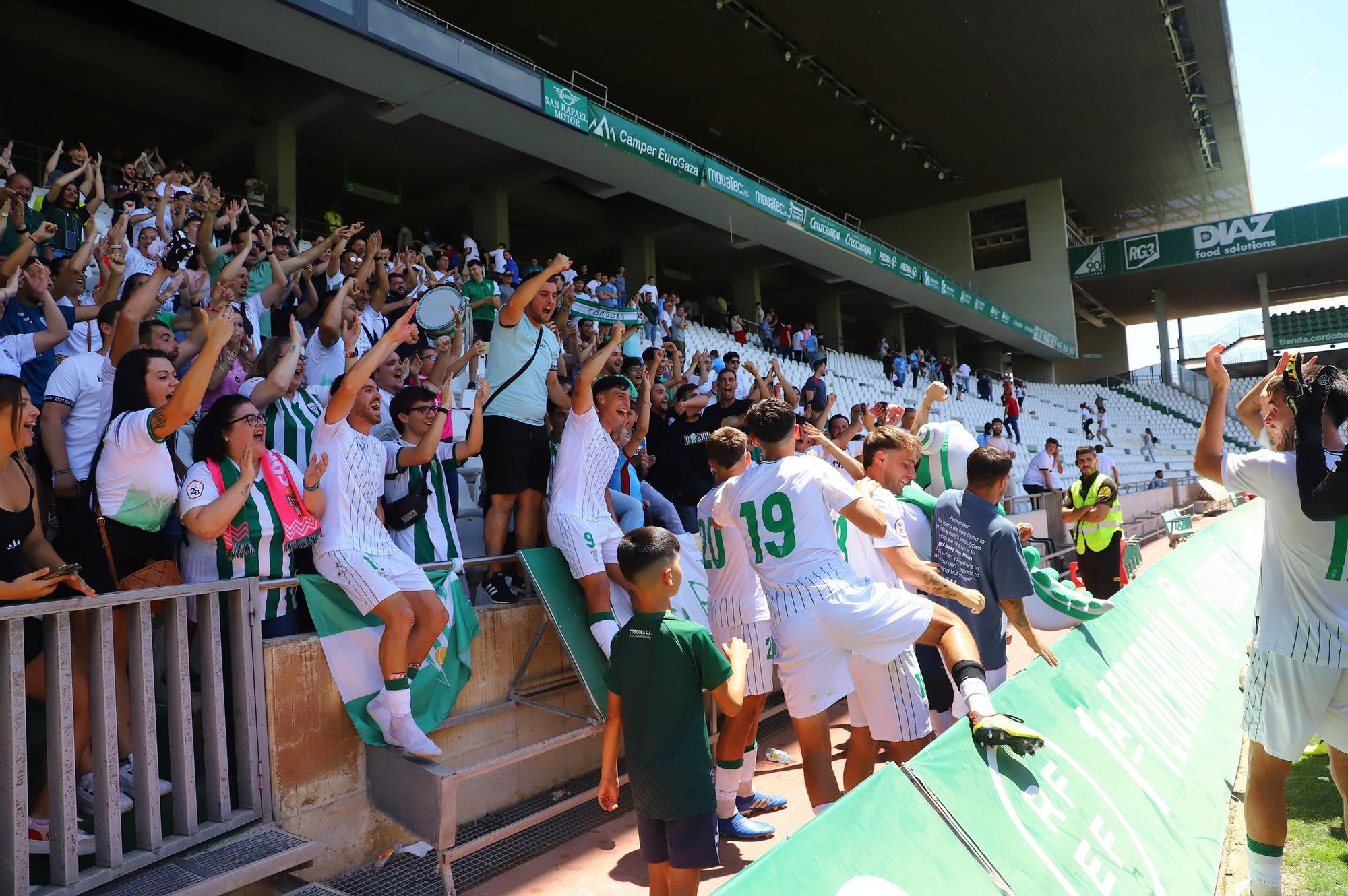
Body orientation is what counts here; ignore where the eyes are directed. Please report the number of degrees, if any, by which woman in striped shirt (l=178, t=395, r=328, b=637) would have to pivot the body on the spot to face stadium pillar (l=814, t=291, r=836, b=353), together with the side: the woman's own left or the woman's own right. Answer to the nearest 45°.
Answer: approximately 90° to the woman's own left

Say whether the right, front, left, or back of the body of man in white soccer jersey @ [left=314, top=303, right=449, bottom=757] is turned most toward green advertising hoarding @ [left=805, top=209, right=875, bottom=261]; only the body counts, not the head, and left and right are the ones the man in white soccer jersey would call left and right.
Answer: left

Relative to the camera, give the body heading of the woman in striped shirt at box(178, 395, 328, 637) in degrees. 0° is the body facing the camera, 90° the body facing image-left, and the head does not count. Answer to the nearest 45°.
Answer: approximately 315°

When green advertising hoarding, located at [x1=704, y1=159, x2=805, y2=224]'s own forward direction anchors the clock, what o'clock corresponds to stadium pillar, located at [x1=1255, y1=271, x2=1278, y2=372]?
The stadium pillar is roughly at 9 o'clock from the green advertising hoarding.

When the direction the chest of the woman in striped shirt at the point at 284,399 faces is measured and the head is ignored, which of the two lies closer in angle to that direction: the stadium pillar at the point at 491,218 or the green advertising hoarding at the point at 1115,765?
the green advertising hoarding

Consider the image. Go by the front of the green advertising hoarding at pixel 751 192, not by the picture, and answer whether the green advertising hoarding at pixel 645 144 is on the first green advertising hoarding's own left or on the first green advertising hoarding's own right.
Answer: on the first green advertising hoarding's own right

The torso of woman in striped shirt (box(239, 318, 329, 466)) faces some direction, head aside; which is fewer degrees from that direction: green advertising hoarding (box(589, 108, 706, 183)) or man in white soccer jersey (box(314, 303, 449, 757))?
the man in white soccer jersey

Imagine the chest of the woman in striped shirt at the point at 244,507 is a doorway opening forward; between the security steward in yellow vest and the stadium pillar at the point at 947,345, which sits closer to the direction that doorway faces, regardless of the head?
the security steward in yellow vest

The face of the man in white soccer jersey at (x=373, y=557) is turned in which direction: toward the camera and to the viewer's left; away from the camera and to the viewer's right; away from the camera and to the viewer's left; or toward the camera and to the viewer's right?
toward the camera and to the viewer's right

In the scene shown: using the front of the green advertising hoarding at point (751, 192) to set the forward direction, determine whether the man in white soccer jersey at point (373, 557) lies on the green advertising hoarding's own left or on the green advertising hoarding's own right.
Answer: on the green advertising hoarding's own right

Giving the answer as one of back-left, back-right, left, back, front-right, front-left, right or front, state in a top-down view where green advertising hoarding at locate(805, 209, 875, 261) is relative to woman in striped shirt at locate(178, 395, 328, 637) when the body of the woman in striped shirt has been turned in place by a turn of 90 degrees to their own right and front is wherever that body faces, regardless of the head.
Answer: back

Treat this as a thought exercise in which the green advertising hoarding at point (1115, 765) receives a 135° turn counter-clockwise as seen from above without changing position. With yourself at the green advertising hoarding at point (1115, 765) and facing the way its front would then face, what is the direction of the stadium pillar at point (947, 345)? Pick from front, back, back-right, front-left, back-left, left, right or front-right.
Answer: front

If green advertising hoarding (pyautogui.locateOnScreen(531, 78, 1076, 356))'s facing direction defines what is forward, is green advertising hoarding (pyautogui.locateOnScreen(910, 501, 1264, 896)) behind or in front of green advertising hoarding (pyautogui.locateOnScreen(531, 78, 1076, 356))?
in front

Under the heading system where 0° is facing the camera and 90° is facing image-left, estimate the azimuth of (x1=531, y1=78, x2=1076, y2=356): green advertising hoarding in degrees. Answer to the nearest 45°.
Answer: approximately 315°

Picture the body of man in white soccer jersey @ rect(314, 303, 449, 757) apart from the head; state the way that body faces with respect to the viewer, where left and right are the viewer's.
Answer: facing the viewer and to the right of the viewer

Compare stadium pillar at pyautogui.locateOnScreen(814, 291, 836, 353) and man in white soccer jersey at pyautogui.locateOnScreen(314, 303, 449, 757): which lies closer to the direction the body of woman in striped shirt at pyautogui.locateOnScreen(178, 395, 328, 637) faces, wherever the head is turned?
the man in white soccer jersey
